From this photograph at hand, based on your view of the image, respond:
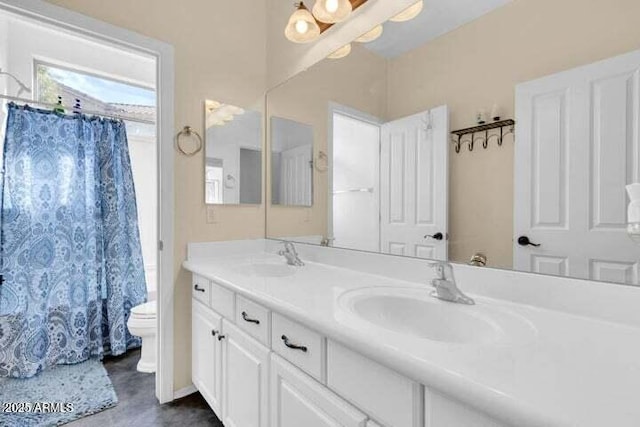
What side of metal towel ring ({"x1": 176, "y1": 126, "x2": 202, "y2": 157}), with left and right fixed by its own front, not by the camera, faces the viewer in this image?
front

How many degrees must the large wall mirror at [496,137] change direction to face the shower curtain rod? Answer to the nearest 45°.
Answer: approximately 45° to its right

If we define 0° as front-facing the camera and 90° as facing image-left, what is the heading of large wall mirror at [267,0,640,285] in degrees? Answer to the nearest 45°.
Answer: approximately 45°

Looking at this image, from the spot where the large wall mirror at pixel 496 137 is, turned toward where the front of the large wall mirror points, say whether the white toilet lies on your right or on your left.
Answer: on your right

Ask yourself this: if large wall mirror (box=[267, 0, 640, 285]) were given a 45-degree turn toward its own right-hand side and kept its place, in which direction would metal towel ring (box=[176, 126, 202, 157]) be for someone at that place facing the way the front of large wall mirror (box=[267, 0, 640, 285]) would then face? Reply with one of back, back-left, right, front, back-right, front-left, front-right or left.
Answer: front
